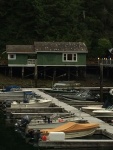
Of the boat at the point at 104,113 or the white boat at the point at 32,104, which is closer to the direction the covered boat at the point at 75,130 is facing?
the boat

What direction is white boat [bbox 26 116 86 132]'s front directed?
to the viewer's right

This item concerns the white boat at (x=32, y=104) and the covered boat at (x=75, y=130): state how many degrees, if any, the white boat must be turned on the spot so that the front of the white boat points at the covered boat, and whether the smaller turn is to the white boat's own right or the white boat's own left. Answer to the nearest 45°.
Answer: approximately 90° to the white boat's own right

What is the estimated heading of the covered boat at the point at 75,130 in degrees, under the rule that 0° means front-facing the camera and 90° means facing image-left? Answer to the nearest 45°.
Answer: approximately 270°

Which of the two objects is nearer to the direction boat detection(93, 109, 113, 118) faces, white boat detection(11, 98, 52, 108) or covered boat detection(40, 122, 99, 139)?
the white boat

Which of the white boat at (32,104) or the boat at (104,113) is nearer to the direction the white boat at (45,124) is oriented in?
the boat

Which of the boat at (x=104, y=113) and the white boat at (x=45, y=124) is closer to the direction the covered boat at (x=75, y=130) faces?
the boat

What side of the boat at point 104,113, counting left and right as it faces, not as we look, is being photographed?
left

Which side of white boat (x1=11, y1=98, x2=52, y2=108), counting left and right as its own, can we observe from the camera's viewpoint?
right
